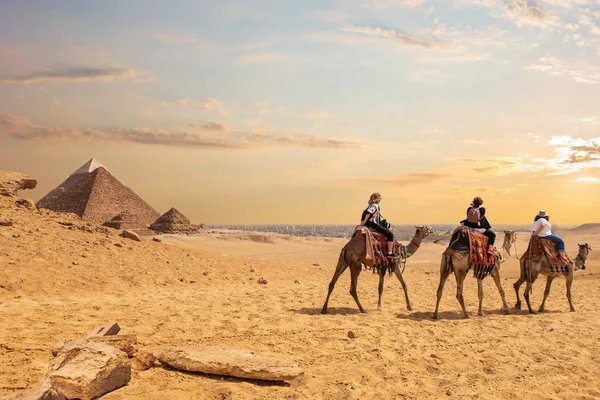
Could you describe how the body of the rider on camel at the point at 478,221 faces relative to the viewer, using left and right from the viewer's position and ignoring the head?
facing away from the viewer and to the right of the viewer

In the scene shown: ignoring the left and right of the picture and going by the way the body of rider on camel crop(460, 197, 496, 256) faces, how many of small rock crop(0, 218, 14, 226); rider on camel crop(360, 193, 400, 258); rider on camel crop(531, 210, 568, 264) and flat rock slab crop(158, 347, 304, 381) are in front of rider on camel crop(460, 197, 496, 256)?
1

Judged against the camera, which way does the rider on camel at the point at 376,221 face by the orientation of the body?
to the viewer's right

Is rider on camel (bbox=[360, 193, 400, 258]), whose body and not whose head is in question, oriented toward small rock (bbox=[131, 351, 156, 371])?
no

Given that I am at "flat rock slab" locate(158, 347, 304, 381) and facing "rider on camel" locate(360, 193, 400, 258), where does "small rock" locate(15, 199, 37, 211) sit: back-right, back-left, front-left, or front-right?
front-left

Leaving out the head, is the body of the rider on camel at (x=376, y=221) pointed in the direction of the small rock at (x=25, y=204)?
no

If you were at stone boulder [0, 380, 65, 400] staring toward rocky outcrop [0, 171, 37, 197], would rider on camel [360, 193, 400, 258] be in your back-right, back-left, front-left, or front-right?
front-right

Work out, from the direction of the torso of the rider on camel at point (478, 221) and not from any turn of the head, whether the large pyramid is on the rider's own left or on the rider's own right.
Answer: on the rider's own left

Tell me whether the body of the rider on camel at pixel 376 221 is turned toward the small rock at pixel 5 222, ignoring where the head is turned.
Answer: no

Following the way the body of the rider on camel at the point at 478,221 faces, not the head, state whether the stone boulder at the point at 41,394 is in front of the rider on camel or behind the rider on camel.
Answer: behind

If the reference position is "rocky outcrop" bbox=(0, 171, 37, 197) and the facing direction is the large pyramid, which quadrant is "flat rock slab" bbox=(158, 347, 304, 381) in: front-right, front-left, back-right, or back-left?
back-right

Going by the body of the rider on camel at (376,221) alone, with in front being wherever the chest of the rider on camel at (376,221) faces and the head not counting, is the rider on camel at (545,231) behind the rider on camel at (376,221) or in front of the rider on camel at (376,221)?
in front

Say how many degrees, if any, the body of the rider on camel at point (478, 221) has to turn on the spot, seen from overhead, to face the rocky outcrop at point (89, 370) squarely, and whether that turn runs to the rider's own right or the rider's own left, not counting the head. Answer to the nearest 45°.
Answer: approximately 180°

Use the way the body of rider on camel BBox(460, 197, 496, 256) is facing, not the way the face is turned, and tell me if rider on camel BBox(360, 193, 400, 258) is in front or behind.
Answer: behind
